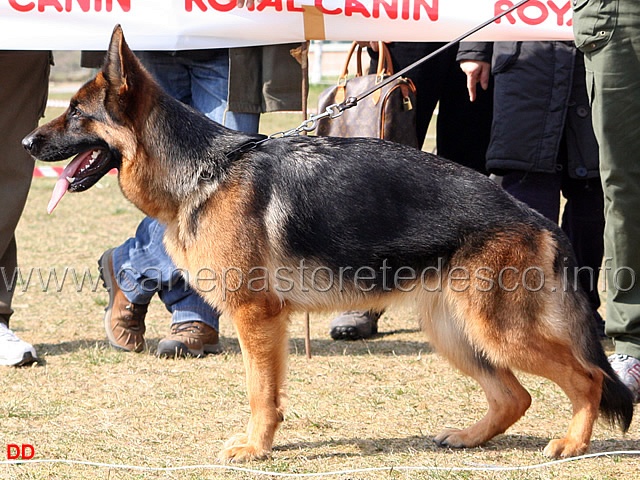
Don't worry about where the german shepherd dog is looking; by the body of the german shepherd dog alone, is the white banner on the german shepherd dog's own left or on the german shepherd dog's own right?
on the german shepherd dog's own right

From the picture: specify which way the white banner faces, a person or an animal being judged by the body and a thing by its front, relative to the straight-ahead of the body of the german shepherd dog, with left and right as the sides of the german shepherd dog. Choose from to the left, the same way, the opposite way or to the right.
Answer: to the left

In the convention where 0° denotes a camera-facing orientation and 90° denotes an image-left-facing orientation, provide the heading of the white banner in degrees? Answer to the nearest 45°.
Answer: approximately 0°

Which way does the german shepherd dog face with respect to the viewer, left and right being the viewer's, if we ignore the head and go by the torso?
facing to the left of the viewer

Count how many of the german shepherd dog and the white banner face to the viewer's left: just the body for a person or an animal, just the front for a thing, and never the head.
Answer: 1
